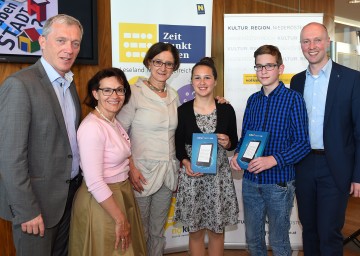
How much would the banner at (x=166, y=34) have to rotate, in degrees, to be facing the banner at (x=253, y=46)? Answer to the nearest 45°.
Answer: approximately 90° to its left

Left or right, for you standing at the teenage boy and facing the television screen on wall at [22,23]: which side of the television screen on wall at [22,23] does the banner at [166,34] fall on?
right

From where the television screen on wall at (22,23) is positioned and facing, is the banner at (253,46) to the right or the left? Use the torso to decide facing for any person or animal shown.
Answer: on its left

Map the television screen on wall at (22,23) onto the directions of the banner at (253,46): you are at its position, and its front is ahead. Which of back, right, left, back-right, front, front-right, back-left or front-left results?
front-right

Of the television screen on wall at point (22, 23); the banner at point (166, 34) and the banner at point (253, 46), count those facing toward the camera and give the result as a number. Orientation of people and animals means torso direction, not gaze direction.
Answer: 3

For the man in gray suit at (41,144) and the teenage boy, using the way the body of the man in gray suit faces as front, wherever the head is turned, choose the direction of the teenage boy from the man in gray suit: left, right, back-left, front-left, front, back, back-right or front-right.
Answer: front-left

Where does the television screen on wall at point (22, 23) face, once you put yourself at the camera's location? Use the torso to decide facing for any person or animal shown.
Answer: facing the viewer

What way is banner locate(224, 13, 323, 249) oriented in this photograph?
toward the camera

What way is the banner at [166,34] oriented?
toward the camera

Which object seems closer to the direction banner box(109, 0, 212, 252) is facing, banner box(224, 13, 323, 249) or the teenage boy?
the teenage boy

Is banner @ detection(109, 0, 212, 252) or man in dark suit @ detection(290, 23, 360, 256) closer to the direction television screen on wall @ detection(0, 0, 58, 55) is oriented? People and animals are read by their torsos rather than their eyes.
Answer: the man in dark suit

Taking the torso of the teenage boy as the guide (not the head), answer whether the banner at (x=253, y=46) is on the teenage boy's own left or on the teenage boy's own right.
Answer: on the teenage boy's own right

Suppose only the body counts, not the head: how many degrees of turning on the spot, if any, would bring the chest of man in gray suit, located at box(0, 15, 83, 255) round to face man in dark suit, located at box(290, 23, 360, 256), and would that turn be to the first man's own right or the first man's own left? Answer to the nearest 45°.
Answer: approximately 45° to the first man's own left

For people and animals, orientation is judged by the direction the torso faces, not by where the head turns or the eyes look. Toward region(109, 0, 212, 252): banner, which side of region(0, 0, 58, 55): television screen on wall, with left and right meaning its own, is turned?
left

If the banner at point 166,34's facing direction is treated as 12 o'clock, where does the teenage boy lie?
The teenage boy is roughly at 11 o'clock from the banner.

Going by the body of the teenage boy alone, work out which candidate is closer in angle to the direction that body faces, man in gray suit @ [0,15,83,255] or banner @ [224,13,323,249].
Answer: the man in gray suit

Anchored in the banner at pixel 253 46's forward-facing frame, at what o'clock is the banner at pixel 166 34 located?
the banner at pixel 166 34 is roughly at 2 o'clock from the banner at pixel 253 46.

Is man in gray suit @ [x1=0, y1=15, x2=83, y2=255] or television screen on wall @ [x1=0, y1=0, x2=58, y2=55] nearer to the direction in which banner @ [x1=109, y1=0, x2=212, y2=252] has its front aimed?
the man in gray suit
